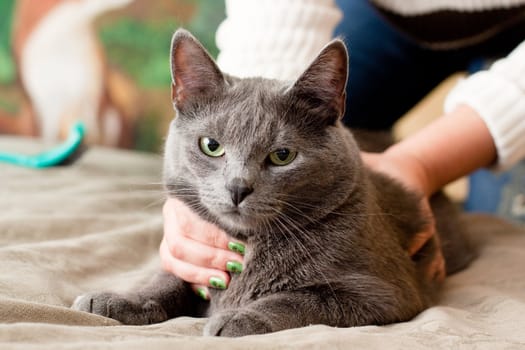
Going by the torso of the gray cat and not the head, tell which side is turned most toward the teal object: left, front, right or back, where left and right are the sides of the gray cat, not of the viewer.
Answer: right

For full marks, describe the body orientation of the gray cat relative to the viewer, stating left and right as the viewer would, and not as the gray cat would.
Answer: facing the viewer and to the left of the viewer
